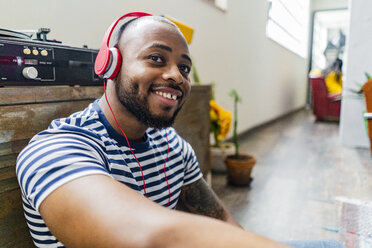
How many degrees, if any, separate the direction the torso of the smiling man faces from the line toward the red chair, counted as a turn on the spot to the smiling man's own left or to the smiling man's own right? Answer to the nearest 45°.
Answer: approximately 90° to the smiling man's own left

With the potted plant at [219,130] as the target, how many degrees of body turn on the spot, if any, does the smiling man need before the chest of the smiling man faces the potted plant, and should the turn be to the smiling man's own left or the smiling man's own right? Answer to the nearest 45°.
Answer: approximately 135° to the smiling man's own left

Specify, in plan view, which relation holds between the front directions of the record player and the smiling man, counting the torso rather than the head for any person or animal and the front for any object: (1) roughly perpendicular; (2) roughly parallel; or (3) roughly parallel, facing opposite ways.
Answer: roughly parallel

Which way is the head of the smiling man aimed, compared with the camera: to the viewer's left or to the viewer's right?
to the viewer's right

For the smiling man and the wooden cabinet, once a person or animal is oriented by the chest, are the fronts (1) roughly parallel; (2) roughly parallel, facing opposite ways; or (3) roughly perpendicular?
roughly parallel

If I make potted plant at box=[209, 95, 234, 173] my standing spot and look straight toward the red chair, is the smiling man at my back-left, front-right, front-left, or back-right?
back-right

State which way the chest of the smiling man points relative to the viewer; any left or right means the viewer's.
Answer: facing the viewer and to the right of the viewer
